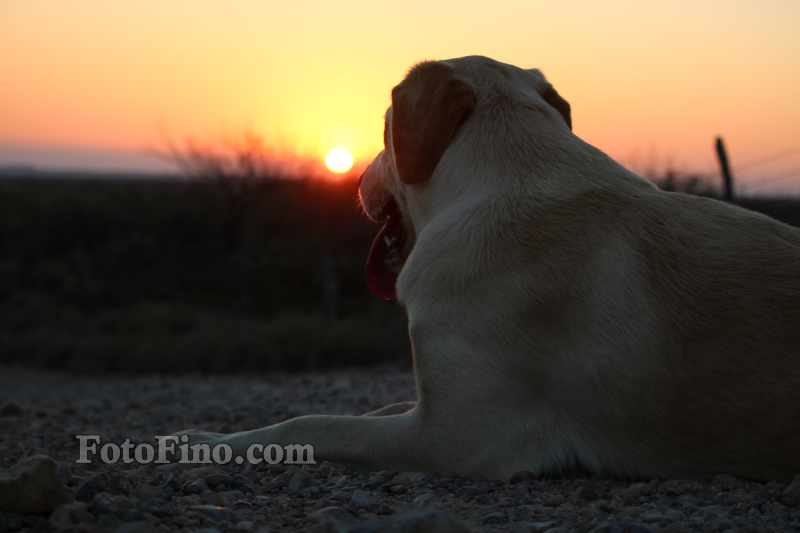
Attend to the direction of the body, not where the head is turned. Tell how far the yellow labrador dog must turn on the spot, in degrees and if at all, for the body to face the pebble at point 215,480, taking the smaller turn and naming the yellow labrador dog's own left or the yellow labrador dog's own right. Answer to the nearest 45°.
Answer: approximately 45° to the yellow labrador dog's own left

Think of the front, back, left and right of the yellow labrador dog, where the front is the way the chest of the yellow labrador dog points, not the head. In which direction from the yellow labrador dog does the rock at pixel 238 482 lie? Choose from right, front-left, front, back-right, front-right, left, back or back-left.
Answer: front-left

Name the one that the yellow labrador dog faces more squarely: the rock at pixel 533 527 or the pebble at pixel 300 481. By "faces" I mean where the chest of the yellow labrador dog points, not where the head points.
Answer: the pebble

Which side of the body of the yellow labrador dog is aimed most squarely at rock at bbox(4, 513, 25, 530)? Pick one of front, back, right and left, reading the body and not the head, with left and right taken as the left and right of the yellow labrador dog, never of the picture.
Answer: left

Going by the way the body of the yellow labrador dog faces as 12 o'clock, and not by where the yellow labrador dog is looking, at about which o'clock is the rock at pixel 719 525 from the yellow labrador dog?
The rock is roughly at 7 o'clock from the yellow labrador dog.

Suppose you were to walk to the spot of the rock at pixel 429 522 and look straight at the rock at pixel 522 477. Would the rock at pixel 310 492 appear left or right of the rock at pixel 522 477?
left

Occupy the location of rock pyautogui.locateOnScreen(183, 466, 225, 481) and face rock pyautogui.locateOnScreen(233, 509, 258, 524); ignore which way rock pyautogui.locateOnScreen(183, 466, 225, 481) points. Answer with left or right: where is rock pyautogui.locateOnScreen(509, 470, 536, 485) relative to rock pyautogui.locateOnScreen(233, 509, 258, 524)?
left

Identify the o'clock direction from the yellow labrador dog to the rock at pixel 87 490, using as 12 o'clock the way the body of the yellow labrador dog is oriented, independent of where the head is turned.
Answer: The rock is roughly at 10 o'clock from the yellow labrador dog.

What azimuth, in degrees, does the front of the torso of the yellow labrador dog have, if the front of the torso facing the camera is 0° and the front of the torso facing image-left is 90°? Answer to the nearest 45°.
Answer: approximately 135°

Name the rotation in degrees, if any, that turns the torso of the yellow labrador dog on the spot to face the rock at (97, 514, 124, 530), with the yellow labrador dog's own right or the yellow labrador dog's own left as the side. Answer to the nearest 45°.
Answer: approximately 90° to the yellow labrador dog's own left

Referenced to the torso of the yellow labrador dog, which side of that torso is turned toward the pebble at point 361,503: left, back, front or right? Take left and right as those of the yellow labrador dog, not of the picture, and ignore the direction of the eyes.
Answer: left
